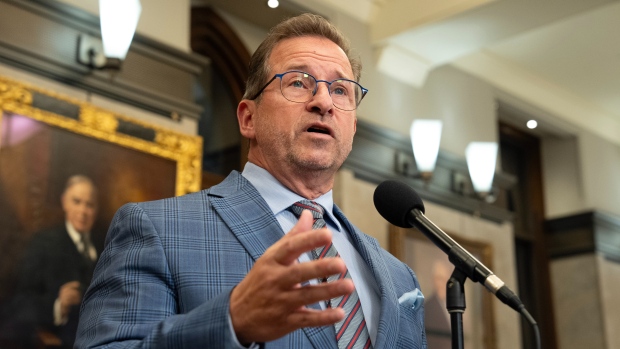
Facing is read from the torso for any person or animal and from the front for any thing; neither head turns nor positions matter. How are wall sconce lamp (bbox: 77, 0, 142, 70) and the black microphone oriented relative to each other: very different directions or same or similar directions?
very different directions

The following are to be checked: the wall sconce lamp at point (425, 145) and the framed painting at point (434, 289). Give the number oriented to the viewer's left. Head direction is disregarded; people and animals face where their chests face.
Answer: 0

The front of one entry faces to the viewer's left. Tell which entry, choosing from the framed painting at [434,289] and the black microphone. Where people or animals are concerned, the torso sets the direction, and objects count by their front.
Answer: the black microphone

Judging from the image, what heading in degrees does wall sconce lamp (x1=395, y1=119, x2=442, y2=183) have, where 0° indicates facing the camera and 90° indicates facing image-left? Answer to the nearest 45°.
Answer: approximately 315°

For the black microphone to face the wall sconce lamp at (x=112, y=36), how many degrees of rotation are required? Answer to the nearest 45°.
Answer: approximately 45° to its right

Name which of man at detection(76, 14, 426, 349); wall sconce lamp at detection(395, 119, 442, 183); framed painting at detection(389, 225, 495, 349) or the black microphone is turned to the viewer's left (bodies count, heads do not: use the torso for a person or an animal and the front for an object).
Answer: the black microphone

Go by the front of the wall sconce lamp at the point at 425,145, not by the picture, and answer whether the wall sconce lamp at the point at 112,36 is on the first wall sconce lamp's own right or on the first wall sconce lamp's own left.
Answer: on the first wall sconce lamp's own right

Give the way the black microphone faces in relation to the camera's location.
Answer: facing to the left of the viewer

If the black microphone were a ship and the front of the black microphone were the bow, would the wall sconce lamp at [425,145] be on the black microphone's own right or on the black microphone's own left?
on the black microphone's own right

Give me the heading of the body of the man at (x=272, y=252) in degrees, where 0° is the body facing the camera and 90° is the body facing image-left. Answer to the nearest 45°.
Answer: approximately 315°

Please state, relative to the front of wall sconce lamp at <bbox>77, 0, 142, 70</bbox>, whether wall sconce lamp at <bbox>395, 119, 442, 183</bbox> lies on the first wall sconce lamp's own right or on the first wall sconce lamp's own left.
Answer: on the first wall sconce lamp's own left

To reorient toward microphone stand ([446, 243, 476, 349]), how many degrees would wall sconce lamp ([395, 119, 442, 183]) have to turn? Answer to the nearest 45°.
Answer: approximately 45° to its right

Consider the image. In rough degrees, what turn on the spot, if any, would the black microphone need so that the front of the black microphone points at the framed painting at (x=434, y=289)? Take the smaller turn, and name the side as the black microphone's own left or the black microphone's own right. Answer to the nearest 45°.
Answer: approximately 90° to the black microphone's own right

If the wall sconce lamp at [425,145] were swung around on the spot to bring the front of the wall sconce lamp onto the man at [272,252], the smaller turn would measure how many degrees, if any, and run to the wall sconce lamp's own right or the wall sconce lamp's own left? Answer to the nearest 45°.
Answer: approximately 45° to the wall sconce lamp's own right
